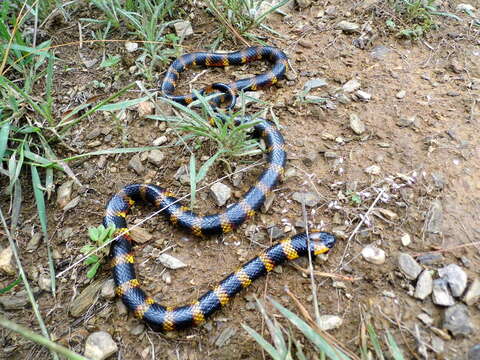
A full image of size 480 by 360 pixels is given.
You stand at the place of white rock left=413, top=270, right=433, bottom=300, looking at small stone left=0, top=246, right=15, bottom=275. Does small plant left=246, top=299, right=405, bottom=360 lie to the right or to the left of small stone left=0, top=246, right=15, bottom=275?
left

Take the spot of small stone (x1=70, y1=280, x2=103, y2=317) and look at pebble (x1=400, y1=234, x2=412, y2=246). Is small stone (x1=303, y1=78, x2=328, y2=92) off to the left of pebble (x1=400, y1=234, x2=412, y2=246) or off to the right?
left

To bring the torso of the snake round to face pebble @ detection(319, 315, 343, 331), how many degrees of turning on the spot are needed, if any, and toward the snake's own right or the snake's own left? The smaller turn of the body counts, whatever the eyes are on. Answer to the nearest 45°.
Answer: approximately 45° to the snake's own right

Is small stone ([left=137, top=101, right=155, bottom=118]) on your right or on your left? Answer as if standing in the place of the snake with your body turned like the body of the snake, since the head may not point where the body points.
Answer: on your left

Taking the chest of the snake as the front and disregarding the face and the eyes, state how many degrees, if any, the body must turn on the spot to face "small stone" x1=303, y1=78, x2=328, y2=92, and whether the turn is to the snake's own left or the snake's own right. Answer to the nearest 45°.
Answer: approximately 45° to the snake's own left

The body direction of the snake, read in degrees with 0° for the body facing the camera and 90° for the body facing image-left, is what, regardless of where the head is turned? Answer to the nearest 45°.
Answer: approximately 270°

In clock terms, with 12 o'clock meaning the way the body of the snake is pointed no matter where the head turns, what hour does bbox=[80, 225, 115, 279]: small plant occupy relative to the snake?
The small plant is roughly at 6 o'clock from the snake.

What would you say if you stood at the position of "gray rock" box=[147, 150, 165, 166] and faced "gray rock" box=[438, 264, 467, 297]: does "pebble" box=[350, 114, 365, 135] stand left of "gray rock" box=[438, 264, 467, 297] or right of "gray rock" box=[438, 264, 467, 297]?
left

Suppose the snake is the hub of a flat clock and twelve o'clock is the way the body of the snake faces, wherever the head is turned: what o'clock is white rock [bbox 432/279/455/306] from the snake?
The white rock is roughly at 1 o'clock from the snake.

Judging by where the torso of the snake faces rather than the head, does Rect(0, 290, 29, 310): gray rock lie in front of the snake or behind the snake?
behind
